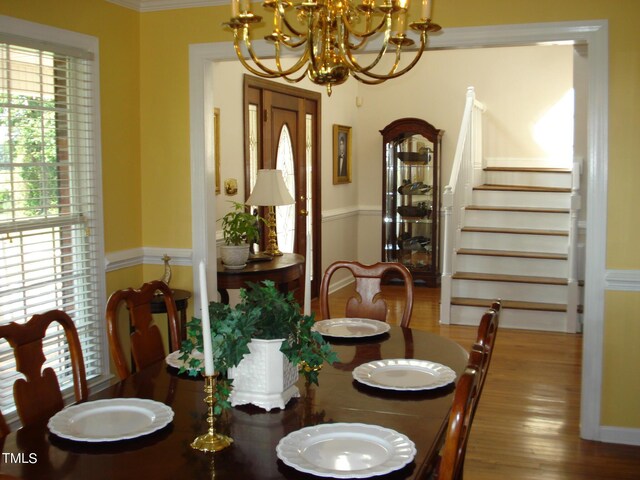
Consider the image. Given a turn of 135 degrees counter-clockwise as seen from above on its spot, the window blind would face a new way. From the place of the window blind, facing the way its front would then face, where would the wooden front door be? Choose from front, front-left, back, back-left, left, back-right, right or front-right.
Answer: front-right

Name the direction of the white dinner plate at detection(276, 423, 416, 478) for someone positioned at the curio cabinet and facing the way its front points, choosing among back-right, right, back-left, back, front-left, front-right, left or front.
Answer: front

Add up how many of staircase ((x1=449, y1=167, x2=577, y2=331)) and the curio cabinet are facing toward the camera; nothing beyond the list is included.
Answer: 2

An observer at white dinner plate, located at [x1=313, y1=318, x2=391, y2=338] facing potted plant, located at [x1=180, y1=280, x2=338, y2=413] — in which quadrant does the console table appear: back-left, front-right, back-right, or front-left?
back-right

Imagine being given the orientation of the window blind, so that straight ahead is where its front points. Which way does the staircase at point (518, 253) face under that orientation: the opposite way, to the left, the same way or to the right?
to the right

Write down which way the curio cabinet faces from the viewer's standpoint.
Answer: facing the viewer

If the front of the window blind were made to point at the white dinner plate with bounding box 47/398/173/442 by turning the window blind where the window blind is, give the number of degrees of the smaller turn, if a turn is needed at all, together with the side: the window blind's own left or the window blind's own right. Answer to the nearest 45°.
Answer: approximately 45° to the window blind's own right

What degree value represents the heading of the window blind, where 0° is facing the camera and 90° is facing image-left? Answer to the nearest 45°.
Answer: approximately 315°

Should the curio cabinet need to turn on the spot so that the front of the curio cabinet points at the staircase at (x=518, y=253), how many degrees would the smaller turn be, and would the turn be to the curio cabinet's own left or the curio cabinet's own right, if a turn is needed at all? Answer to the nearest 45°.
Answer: approximately 45° to the curio cabinet's own left

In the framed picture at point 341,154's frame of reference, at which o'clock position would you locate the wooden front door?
The wooden front door is roughly at 2 o'clock from the framed picture.

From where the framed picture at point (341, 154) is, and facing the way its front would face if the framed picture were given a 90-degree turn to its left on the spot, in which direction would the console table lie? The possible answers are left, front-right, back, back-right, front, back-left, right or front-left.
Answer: back-right

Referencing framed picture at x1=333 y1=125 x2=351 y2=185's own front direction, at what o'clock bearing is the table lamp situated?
The table lamp is roughly at 2 o'clock from the framed picture.

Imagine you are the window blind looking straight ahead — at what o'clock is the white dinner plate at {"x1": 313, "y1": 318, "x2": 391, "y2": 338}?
The white dinner plate is roughly at 12 o'clock from the window blind.

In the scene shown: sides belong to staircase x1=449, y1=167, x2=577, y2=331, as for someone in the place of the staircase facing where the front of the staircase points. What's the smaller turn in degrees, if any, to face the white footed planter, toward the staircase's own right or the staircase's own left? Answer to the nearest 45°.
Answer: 0° — it already faces it

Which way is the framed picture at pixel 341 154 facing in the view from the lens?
facing the viewer and to the right of the viewer

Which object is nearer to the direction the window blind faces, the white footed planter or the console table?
the white footed planter

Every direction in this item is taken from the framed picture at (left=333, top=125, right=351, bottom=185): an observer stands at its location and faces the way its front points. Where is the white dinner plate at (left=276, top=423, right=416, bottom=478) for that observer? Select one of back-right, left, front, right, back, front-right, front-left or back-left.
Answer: front-right

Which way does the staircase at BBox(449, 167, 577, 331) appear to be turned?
toward the camera

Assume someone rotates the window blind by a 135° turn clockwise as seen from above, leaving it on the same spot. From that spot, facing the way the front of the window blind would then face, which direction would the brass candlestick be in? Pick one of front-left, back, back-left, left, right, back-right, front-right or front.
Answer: left
